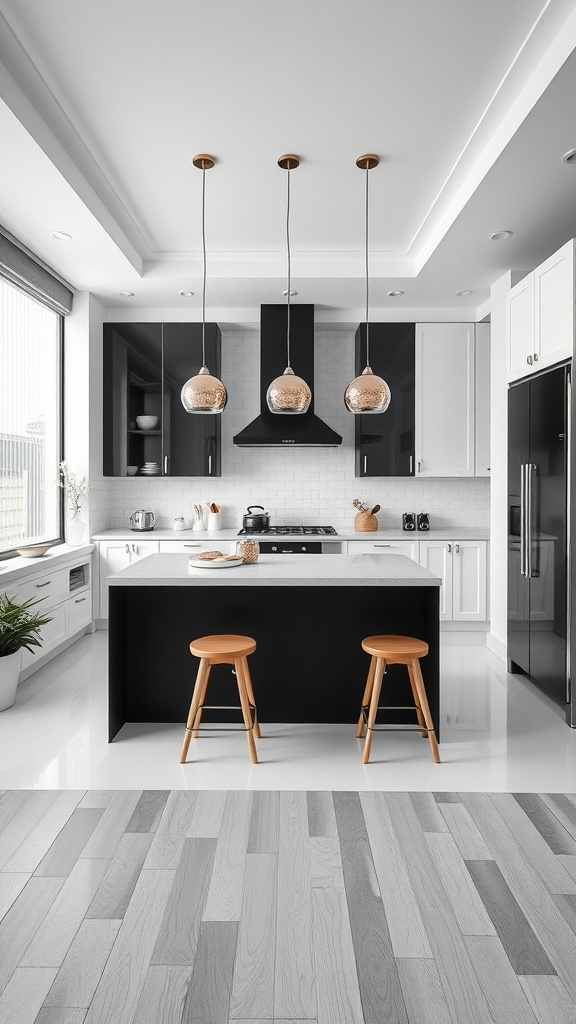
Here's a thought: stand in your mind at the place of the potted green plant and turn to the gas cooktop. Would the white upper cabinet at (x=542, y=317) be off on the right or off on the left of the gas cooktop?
right

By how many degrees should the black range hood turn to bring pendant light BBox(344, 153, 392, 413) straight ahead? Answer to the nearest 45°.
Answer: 0° — it already faces it

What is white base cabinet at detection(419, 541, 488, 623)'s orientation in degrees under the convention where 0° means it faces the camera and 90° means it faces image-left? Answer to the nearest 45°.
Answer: approximately 0°

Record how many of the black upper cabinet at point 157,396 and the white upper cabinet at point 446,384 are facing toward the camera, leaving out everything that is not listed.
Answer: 2

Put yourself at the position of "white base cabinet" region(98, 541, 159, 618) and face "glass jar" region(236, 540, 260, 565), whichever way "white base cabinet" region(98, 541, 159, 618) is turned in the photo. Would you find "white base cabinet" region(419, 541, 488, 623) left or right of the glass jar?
left

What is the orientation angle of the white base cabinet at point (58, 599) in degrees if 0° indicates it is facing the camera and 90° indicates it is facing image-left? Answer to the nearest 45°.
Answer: approximately 315°
